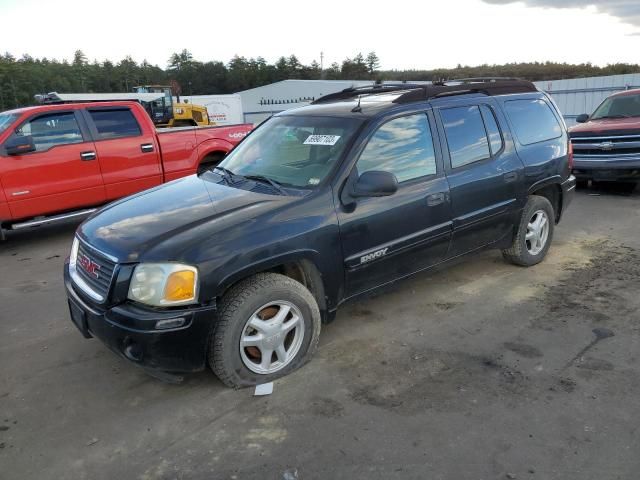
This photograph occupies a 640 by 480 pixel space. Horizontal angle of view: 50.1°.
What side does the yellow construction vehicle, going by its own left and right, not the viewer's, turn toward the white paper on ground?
left

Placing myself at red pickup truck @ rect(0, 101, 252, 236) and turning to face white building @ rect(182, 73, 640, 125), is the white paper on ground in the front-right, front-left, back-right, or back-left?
back-right

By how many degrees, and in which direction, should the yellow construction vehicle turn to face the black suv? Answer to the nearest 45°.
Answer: approximately 90° to its left

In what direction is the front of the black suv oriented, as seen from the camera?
facing the viewer and to the left of the viewer

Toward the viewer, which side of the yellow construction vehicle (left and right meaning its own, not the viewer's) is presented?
left

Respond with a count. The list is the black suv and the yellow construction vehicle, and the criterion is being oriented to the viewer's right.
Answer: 0
